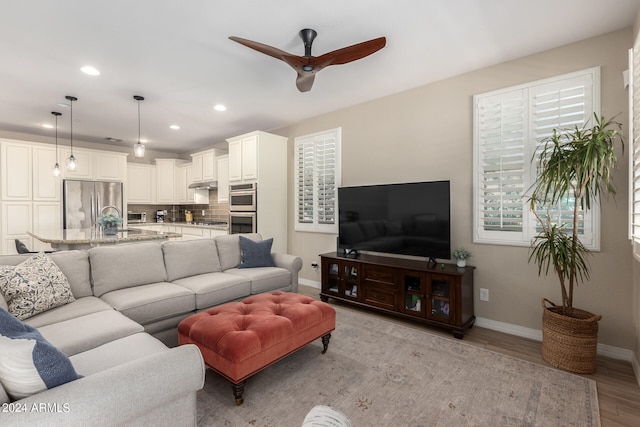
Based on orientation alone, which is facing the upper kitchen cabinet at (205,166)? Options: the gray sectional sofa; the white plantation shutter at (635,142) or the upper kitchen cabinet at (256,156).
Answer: the white plantation shutter

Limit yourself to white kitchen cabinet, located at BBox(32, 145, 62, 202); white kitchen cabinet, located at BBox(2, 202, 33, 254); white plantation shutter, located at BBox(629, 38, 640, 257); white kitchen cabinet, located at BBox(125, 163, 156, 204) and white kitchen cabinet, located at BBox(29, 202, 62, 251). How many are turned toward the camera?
4

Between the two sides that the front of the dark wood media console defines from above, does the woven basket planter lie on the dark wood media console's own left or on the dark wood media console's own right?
on the dark wood media console's own left

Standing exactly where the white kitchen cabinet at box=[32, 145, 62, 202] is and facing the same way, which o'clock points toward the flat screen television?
The flat screen television is roughly at 11 o'clock from the white kitchen cabinet.

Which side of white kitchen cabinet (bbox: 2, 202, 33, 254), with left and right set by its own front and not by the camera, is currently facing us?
front

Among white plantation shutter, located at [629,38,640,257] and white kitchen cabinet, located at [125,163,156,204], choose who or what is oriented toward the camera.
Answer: the white kitchen cabinet

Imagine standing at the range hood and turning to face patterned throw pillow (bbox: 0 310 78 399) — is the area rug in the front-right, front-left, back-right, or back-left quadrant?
front-left

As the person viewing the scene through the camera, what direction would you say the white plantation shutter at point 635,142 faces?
facing to the left of the viewer

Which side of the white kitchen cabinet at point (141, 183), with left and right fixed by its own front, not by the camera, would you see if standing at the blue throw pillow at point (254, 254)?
front

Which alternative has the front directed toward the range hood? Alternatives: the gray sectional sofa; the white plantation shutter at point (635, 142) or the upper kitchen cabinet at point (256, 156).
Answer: the white plantation shutter

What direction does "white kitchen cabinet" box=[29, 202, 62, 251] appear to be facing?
toward the camera

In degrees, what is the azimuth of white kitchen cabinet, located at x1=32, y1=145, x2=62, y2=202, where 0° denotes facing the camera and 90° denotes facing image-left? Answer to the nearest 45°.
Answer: approximately 0°

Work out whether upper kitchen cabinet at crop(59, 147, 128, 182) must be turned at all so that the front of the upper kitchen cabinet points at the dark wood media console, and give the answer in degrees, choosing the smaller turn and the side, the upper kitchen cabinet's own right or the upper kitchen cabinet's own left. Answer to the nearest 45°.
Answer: approximately 45° to the upper kitchen cabinet's own left

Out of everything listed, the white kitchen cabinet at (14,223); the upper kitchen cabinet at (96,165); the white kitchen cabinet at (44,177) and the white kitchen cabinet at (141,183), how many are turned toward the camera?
4

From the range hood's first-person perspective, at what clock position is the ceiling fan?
The ceiling fan is roughly at 10 o'clock from the range hood.

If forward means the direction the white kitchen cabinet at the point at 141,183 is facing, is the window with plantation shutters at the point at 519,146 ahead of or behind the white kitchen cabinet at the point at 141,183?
ahead

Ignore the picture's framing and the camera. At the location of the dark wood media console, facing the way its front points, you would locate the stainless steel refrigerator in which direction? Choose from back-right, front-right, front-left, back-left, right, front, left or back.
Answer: front-right

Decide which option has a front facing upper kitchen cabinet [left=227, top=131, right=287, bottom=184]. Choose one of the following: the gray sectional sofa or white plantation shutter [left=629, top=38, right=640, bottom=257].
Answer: the white plantation shutter

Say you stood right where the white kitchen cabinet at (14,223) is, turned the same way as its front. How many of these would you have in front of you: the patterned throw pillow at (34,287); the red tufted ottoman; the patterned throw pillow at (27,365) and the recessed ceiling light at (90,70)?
4

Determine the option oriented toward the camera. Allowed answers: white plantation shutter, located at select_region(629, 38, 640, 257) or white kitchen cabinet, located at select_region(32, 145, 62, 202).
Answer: the white kitchen cabinet

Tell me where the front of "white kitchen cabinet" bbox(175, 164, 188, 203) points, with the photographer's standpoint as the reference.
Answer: facing the viewer and to the left of the viewer
